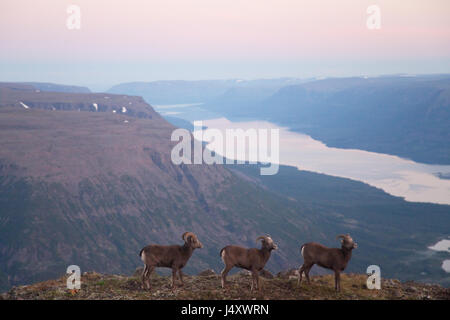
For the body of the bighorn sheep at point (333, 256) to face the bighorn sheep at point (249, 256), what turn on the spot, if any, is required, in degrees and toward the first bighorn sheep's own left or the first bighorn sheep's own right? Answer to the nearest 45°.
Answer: approximately 180°

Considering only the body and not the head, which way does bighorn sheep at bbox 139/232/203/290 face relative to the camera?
to the viewer's right

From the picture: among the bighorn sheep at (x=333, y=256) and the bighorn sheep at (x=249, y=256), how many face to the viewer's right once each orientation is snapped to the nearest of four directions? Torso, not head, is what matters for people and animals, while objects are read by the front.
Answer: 2

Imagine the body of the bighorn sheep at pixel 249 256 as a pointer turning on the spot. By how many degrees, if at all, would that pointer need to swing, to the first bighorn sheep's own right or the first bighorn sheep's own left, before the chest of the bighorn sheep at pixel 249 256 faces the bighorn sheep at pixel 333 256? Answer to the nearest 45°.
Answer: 0° — it already faces it

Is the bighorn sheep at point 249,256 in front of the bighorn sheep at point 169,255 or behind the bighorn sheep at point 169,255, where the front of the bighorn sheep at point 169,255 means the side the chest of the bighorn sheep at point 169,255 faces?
in front

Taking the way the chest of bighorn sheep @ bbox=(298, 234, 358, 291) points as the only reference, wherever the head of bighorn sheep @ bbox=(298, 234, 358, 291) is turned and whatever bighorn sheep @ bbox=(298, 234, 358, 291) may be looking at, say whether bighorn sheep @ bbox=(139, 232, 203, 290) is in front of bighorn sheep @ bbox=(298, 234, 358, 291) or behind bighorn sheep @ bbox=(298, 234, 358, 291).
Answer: behind

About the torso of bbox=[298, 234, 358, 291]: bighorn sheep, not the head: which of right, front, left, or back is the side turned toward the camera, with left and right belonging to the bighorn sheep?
right

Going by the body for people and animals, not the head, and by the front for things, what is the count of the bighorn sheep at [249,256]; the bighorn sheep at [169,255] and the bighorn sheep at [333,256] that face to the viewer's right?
3

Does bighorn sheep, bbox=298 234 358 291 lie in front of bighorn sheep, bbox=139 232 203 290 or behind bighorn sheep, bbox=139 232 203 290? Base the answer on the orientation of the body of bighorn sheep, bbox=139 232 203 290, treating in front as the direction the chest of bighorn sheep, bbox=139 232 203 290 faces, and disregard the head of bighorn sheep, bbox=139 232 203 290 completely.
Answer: in front

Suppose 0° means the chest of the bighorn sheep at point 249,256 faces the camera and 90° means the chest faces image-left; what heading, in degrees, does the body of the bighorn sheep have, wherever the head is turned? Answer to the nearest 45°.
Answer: approximately 270°

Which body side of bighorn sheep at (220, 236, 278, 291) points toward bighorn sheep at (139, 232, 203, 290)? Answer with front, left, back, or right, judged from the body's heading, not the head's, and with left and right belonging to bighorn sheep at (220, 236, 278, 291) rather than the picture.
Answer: back
